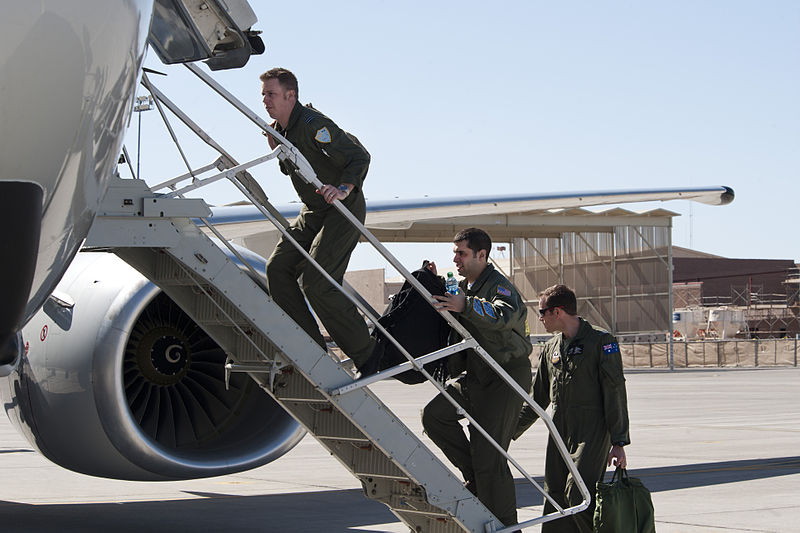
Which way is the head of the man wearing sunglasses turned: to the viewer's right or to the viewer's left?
to the viewer's left

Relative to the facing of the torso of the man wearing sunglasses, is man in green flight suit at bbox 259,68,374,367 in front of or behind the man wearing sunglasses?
in front

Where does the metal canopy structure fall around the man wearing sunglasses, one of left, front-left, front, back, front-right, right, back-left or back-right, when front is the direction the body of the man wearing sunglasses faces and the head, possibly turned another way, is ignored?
back-right

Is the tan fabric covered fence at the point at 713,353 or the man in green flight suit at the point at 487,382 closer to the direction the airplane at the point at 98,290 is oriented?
the man in green flight suit

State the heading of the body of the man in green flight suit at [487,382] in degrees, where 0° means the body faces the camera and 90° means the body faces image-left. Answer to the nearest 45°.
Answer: approximately 90°

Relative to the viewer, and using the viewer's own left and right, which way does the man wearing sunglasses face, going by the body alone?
facing the viewer and to the left of the viewer

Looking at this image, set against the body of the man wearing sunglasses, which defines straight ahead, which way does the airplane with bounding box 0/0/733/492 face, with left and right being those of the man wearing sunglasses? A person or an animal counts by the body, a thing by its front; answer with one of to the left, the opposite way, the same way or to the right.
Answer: to the left

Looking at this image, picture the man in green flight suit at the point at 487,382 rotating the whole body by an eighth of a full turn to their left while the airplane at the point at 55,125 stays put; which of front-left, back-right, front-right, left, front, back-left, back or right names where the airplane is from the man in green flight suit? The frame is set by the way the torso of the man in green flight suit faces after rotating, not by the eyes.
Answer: front

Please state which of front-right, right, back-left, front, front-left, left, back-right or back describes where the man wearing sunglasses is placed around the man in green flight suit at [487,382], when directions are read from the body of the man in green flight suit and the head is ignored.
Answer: back

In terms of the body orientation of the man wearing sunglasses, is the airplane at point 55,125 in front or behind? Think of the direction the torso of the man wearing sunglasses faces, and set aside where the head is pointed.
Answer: in front

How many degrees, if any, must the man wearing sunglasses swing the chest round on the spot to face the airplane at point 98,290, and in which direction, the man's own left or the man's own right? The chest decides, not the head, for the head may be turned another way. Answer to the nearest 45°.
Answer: approximately 45° to the man's own right

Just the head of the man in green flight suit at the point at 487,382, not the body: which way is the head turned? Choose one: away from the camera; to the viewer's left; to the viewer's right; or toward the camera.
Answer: to the viewer's left

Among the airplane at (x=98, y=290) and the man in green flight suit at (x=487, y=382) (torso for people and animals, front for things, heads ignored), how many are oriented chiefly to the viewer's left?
1
